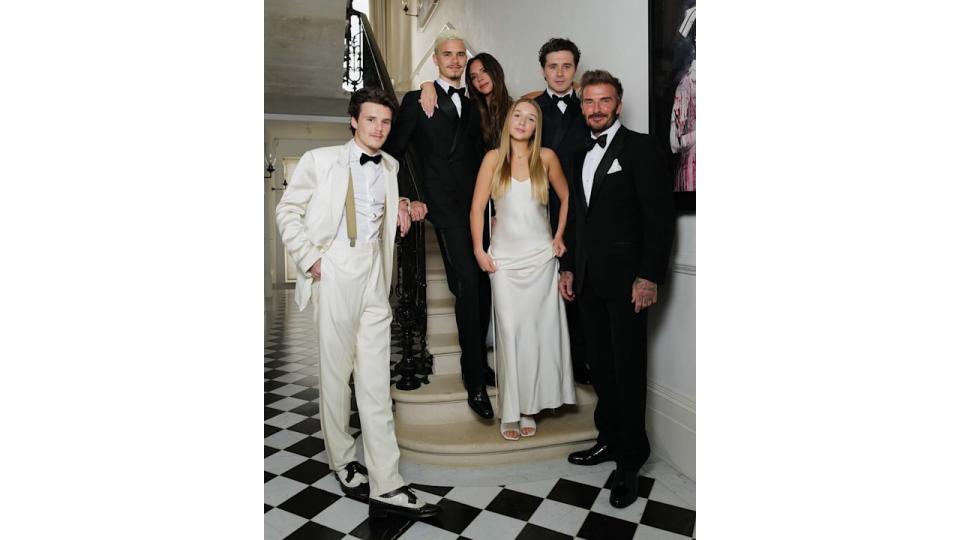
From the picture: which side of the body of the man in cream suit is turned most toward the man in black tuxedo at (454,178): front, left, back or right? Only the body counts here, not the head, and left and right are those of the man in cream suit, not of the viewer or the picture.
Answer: left

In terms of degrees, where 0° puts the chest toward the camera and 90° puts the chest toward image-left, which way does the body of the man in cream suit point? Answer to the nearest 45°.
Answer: approximately 315°

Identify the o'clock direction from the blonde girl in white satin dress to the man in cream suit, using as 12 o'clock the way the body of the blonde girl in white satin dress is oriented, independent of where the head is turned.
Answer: The man in cream suit is roughly at 2 o'clock from the blonde girl in white satin dress.

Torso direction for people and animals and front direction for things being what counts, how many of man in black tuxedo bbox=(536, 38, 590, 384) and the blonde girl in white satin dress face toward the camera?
2

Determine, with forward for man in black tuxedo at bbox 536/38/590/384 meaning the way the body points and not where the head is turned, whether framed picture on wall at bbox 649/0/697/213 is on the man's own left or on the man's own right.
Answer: on the man's own left

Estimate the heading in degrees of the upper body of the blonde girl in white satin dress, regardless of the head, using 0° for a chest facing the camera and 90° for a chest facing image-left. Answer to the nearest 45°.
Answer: approximately 0°
